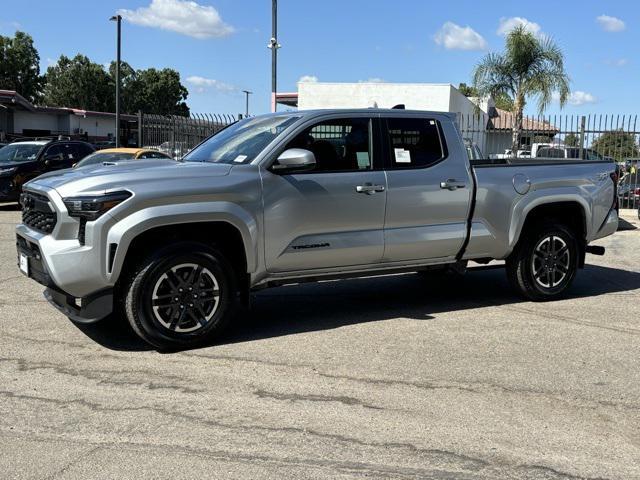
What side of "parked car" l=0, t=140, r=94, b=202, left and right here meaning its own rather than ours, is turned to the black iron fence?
back

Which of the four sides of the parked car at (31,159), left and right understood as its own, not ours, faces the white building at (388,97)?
back

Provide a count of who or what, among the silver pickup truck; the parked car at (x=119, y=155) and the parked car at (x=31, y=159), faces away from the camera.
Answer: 0

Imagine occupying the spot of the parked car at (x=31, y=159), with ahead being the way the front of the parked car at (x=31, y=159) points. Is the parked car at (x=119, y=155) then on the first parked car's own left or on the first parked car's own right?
on the first parked car's own left

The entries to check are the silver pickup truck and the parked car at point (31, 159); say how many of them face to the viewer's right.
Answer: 0

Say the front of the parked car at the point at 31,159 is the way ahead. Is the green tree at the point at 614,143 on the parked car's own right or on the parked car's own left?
on the parked car's own left

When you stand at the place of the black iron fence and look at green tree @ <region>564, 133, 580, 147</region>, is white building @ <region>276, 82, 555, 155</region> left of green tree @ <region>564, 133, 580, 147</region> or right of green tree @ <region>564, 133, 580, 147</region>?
left

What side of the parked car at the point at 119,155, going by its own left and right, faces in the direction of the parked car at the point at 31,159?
right

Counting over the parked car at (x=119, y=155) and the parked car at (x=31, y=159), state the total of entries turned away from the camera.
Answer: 0

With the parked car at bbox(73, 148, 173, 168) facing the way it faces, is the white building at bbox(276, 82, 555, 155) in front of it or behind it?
behind

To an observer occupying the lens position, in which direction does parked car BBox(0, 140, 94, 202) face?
facing the viewer and to the left of the viewer

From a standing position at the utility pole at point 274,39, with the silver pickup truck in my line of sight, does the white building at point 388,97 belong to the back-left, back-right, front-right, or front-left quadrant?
back-left

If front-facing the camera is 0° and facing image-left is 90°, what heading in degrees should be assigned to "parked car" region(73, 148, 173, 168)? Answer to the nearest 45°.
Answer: approximately 45°

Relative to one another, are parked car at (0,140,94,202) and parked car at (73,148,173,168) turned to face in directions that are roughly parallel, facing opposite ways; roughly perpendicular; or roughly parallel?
roughly parallel
